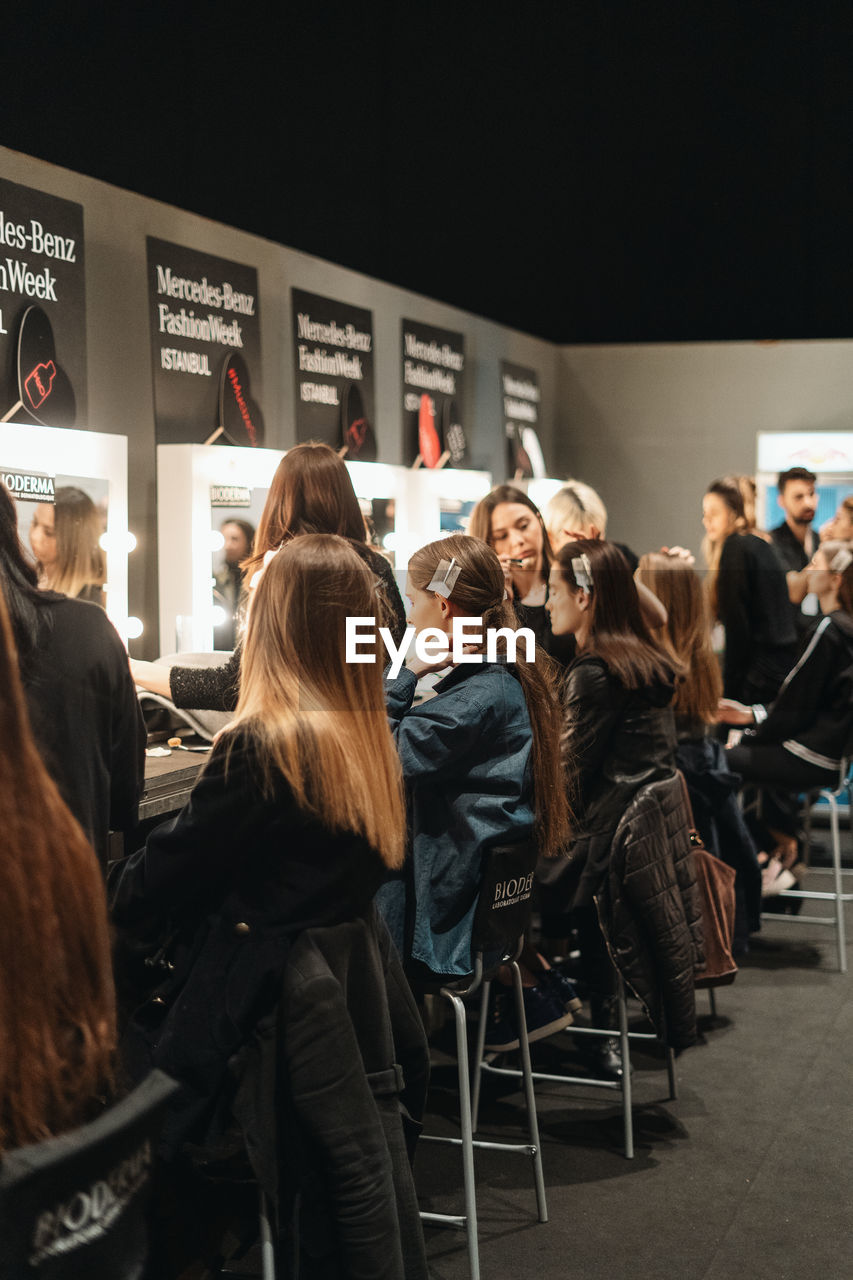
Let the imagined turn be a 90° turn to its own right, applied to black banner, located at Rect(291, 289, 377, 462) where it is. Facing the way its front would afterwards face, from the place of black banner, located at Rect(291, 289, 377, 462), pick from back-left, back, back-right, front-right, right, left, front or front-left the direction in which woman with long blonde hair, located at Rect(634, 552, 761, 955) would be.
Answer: left

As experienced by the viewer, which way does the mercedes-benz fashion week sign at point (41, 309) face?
facing the viewer and to the right of the viewer

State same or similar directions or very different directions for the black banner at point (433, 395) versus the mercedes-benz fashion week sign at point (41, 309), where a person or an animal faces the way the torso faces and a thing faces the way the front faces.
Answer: same or similar directions

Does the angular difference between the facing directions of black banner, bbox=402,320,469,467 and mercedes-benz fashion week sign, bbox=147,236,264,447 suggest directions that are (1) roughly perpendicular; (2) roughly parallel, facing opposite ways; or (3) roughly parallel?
roughly parallel

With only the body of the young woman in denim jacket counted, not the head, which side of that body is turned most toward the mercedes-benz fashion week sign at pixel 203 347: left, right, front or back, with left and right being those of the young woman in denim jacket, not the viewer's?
front

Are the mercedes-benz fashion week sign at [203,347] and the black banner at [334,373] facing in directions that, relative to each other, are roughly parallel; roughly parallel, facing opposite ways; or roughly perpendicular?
roughly parallel

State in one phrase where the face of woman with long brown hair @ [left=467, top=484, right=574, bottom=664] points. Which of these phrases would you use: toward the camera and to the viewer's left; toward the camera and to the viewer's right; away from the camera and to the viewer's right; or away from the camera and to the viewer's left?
toward the camera and to the viewer's left

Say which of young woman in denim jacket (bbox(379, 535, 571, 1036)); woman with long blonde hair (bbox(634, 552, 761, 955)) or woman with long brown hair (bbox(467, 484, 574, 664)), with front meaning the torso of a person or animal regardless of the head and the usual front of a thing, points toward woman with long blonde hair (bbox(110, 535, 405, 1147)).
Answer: the woman with long brown hair

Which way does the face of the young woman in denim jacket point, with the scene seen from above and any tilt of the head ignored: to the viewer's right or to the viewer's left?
to the viewer's left

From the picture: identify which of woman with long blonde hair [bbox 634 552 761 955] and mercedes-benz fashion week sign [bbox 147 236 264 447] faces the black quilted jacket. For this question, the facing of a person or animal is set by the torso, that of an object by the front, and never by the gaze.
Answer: the mercedes-benz fashion week sign
